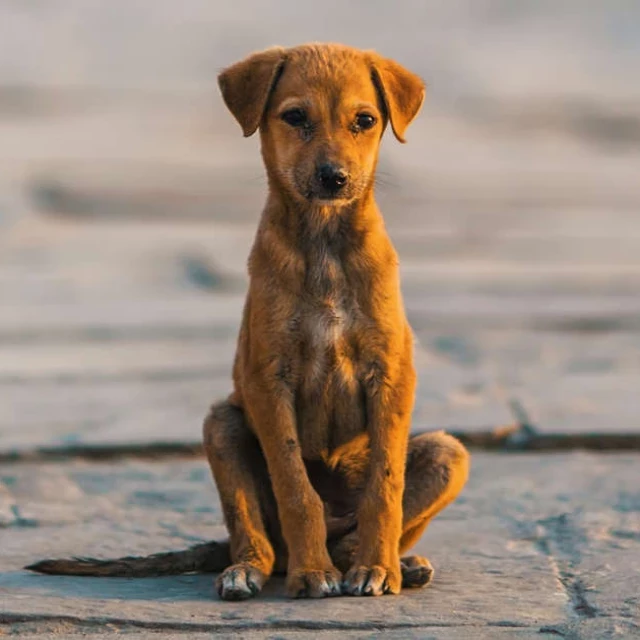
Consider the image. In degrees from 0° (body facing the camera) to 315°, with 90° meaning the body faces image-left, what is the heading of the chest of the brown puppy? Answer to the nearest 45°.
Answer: approximately 0°
